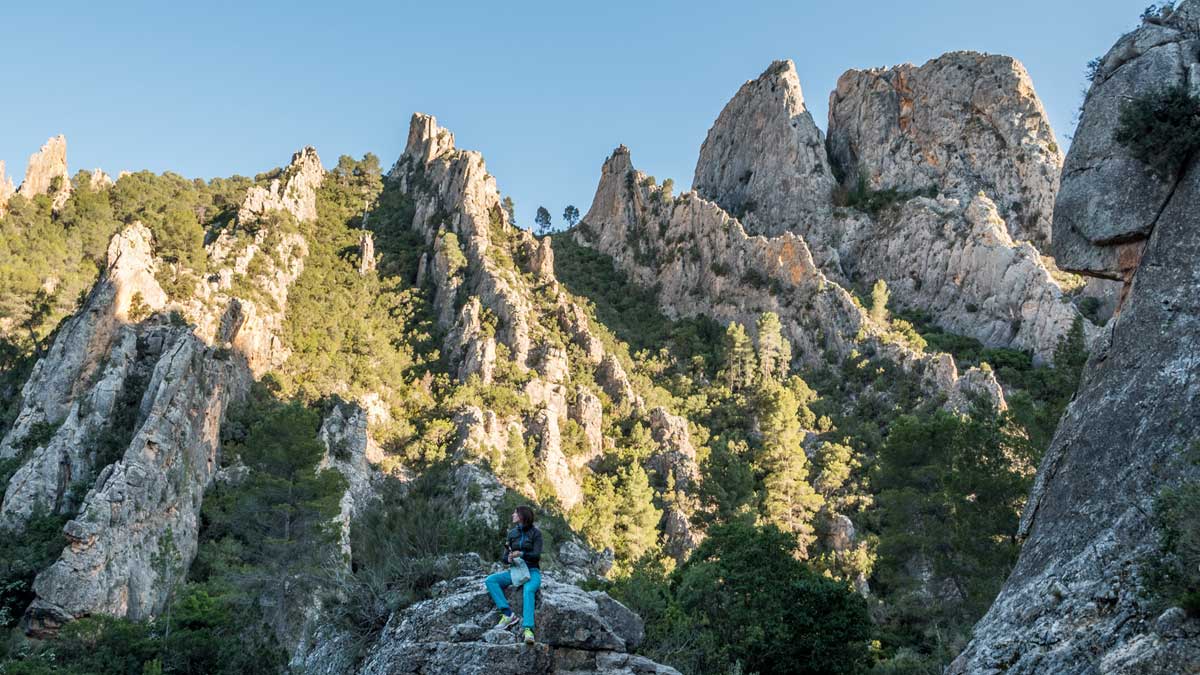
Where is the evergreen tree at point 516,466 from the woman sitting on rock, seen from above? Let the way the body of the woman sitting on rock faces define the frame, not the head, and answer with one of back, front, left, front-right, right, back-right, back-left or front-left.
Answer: back-right

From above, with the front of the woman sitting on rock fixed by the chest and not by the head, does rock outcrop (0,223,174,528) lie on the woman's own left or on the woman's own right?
on the woman's own right

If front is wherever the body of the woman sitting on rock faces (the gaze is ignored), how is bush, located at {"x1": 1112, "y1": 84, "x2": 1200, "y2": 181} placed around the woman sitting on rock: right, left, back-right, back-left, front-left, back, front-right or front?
back-left

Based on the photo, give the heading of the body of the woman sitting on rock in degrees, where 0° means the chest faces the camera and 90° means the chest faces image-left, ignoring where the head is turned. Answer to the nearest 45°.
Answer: approximately 45°

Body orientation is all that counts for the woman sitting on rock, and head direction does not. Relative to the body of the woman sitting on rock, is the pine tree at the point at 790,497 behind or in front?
behind

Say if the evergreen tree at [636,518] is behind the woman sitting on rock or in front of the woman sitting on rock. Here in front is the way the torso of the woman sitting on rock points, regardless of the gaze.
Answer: behind
